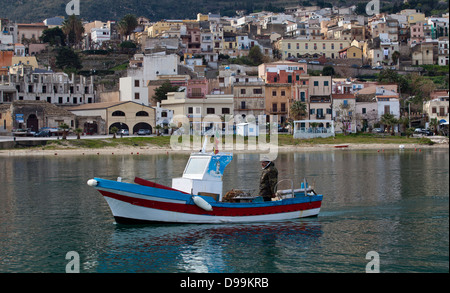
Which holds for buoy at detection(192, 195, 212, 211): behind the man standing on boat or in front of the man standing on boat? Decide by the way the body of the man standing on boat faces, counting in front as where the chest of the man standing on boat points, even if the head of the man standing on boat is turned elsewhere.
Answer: in front

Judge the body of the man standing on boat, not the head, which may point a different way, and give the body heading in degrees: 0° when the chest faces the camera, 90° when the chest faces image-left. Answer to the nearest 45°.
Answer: approximately 90°
